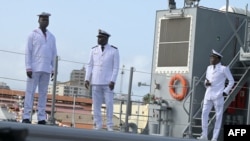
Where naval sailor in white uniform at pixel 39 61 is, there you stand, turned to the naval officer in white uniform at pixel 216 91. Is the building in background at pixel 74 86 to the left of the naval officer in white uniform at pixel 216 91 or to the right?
left

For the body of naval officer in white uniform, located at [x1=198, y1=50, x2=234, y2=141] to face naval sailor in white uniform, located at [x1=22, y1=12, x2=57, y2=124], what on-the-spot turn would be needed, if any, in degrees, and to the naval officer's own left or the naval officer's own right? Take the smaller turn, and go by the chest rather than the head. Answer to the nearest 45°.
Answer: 0° — they already face them

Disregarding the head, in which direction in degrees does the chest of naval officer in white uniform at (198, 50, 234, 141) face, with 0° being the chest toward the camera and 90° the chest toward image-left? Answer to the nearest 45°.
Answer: approximately 45°

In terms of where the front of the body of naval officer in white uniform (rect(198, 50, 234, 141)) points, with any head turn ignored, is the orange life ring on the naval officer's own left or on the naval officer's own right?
on the naval officer's own right
